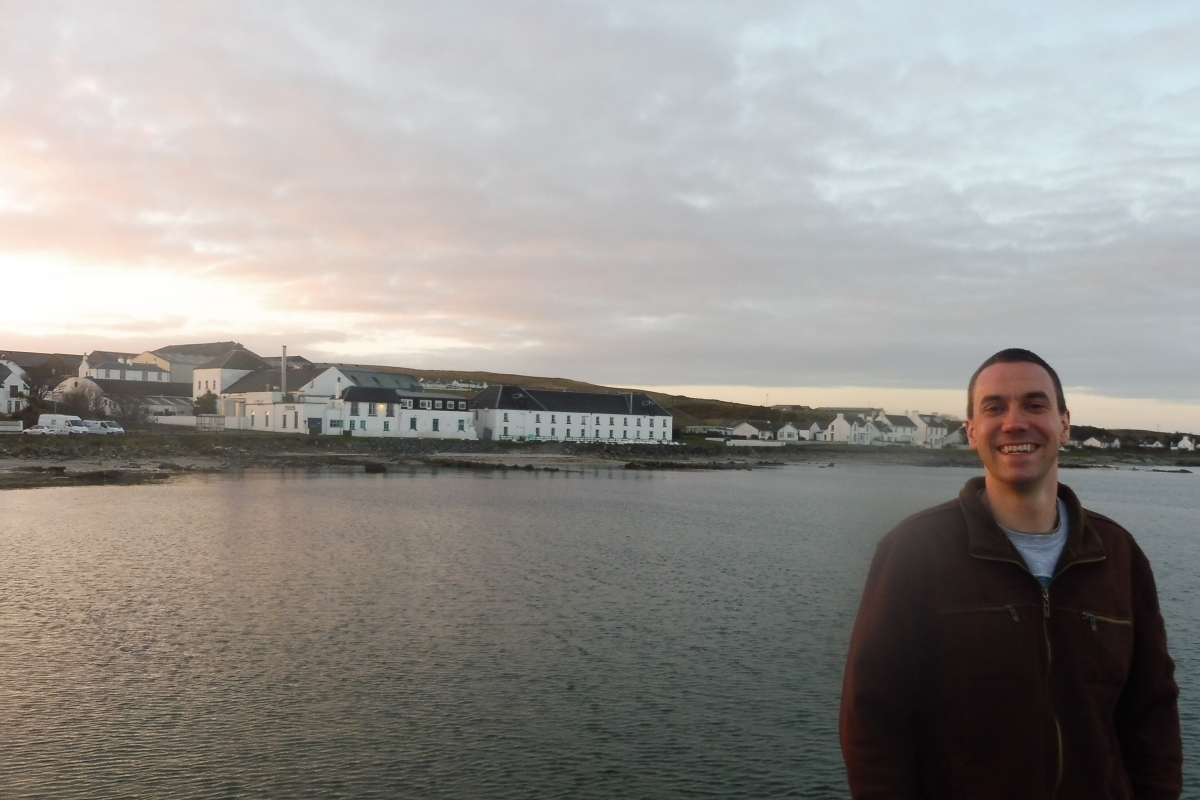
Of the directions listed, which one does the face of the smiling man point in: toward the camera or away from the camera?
toward the camera

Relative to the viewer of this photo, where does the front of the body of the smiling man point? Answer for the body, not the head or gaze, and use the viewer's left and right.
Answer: facing the viewer
